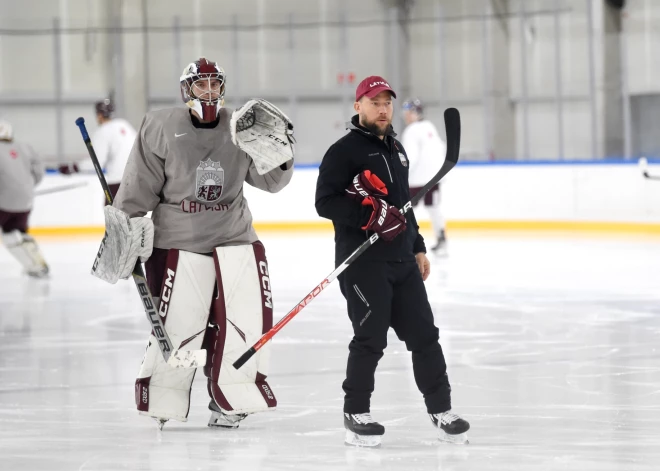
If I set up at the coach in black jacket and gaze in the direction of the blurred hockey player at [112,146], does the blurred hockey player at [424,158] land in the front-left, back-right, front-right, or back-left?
front-right

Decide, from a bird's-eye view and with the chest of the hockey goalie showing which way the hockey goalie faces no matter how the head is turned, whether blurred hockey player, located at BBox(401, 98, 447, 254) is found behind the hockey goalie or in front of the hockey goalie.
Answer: behind

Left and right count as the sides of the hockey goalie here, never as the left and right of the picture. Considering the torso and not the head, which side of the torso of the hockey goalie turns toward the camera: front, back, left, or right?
front

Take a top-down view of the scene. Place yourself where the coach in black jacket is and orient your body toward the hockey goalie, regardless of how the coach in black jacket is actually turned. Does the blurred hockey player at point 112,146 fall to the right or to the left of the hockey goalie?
right

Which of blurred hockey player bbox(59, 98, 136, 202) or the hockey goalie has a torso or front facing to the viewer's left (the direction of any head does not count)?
the blurred hockey player

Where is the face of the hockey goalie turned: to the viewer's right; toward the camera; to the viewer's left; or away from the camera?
toward the camera

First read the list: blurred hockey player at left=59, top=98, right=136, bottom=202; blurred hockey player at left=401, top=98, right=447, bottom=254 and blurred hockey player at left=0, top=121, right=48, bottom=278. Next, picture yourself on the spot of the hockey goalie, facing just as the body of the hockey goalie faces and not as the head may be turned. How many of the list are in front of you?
0

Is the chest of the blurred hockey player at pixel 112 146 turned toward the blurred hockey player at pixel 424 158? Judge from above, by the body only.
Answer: no

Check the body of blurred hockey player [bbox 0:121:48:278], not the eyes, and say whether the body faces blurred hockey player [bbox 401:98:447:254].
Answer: no

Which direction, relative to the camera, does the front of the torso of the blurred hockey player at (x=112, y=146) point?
to the viewer's left

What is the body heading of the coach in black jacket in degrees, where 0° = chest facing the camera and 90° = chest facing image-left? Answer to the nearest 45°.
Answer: approximately 315°

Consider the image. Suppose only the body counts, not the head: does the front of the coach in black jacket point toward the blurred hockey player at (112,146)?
no
